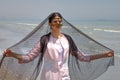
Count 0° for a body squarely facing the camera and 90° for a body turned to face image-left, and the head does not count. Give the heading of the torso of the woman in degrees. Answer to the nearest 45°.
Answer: approximately 0°
